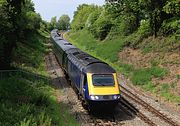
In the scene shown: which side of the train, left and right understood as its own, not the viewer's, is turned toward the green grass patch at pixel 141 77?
left

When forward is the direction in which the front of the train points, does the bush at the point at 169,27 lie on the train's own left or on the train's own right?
on the train's own left

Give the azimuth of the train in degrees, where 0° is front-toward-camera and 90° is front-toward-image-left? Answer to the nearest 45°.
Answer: approximately 315°

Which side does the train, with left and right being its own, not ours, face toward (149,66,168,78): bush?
left
